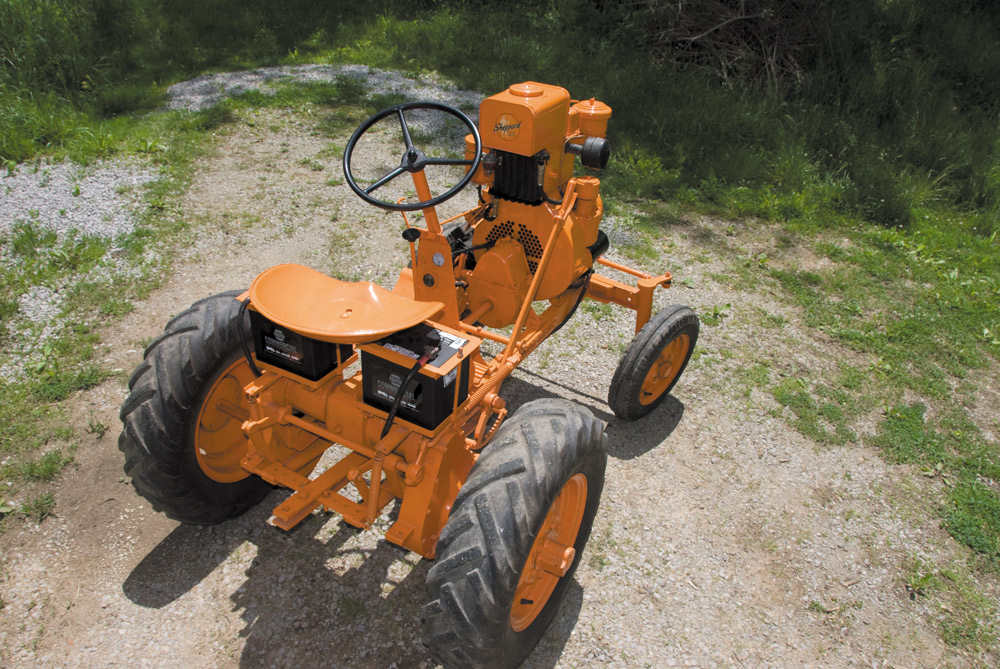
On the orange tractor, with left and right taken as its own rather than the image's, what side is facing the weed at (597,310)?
front

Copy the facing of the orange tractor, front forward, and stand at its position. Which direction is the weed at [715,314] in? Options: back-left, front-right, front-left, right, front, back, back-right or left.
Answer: front

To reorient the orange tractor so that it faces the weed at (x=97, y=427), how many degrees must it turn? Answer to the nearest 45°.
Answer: approximately 90° to its left

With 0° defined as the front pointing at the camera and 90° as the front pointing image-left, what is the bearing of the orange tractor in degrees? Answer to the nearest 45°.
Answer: approximately 225°
